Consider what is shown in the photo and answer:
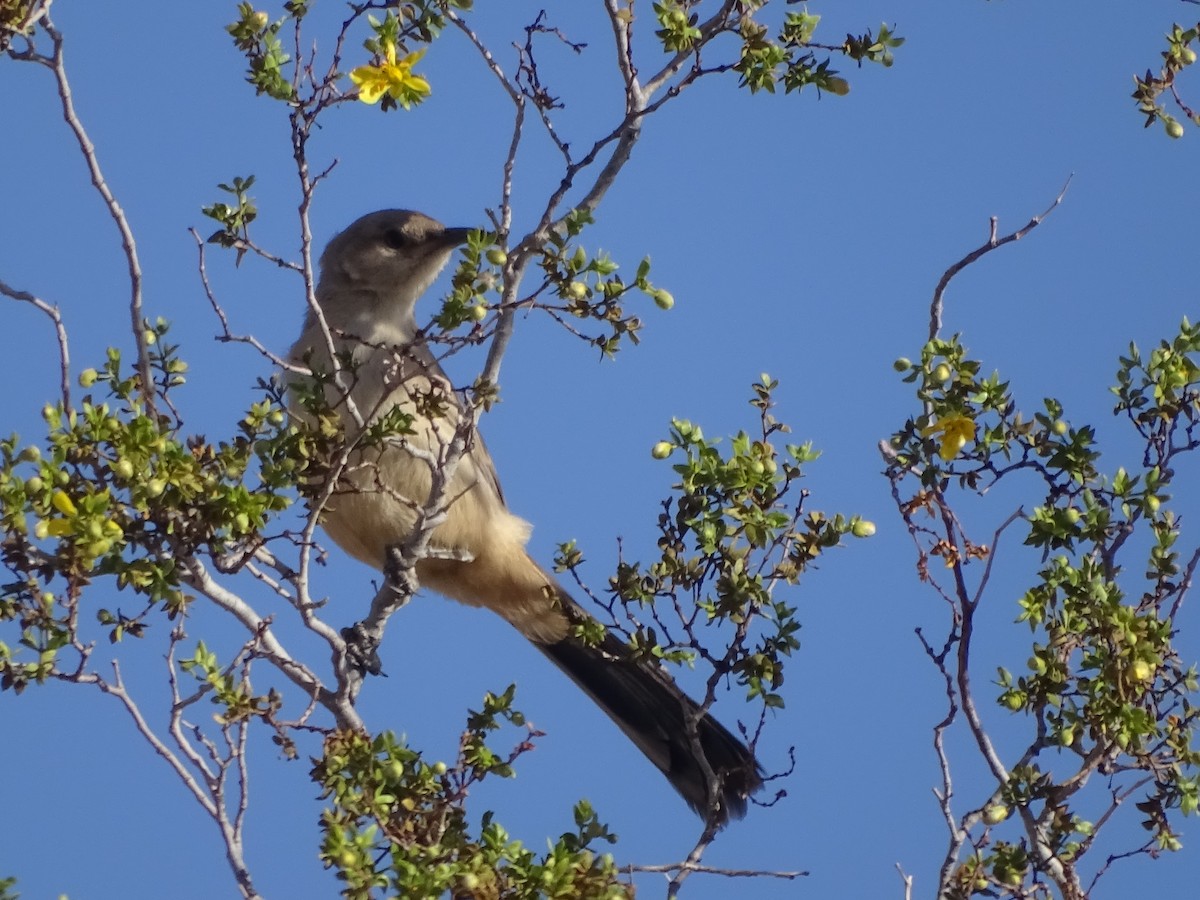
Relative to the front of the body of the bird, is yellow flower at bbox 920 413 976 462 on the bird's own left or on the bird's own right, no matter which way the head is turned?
on the bird's own left

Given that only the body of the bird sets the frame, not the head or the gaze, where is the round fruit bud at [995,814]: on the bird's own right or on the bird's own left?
on the bird's own left

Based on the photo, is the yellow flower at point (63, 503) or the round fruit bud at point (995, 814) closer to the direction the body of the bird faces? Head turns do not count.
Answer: the yellow flower

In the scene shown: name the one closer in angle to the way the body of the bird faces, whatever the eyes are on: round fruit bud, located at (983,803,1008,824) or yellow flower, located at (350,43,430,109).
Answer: the yellow flower

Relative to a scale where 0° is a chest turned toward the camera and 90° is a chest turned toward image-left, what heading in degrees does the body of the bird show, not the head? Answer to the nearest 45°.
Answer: approximately 45°
